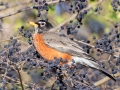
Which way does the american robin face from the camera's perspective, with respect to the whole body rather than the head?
to the viewer's left
